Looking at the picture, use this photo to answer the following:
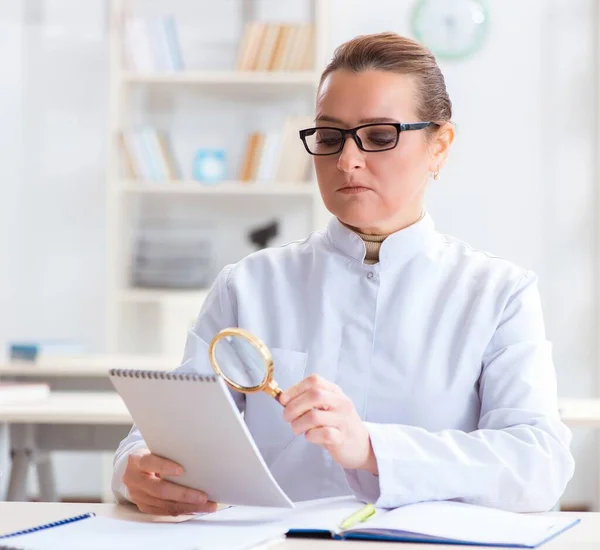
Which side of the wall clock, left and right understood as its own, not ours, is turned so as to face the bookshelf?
right

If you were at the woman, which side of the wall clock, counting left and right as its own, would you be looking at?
front

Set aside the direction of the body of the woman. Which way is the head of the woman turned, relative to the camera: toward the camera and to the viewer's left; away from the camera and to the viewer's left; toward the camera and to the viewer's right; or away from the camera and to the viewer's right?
toward the camera and to the viewer's left

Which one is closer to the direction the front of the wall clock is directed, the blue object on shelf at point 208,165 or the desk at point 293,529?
the desk

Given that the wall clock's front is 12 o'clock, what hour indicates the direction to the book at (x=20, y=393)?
The book is roughly at 1 o'clock from the wall clock.

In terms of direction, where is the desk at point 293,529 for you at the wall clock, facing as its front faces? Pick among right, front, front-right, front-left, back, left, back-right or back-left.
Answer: front

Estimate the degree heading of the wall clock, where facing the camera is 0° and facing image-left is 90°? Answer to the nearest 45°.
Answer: approximately 0°

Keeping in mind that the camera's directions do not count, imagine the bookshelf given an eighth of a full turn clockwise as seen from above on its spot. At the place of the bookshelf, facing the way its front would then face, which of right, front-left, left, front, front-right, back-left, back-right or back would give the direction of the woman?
front-left

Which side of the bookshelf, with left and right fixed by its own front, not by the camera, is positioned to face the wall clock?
left

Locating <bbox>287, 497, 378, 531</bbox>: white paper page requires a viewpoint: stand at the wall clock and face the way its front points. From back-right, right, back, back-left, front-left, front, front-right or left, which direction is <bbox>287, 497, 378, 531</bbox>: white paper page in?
front

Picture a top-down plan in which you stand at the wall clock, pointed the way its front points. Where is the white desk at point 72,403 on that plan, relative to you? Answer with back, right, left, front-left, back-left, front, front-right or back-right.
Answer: front-right

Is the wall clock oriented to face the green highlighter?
yes

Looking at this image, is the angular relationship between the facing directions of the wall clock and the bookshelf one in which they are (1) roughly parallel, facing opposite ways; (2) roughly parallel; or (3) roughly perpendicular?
roughly parallel

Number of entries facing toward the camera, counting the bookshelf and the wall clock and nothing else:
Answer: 2

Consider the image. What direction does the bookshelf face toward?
toward the camera
